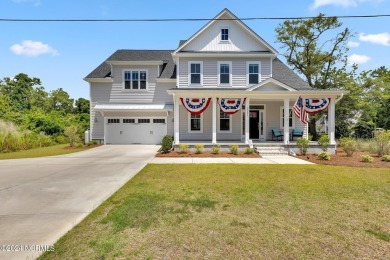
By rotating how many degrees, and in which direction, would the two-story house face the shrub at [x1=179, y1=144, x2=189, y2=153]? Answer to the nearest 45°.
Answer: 0° — it already faces it

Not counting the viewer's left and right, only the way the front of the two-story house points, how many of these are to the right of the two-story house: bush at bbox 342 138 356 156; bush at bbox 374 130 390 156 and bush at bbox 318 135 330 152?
0

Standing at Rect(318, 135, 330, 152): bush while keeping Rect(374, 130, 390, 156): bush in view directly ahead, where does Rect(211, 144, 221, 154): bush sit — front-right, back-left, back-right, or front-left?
back-right

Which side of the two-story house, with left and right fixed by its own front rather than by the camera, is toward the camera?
front

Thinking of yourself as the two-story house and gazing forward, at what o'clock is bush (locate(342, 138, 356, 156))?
The bush is roughly at 10 o'clock from the two-story house.

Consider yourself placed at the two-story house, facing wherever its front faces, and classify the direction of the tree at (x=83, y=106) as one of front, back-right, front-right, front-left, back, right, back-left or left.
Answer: back-right

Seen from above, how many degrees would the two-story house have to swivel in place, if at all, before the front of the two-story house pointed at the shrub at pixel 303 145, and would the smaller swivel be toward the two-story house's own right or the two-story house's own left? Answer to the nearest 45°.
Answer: approximately 45° to the two-story house's own left

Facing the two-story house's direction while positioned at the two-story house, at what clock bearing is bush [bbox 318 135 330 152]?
The bush is roughly at 10 o'clock from the two-story house.

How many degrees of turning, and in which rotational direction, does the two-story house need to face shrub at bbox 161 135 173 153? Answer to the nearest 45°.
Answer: approximately 45° to its right

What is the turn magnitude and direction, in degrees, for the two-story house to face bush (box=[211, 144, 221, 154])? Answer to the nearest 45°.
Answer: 0° — it already faces it

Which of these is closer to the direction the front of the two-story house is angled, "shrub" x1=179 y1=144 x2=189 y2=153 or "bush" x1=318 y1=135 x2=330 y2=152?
the shrub

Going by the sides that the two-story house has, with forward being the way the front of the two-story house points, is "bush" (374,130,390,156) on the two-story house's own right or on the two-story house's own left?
on the two-story house's own left
